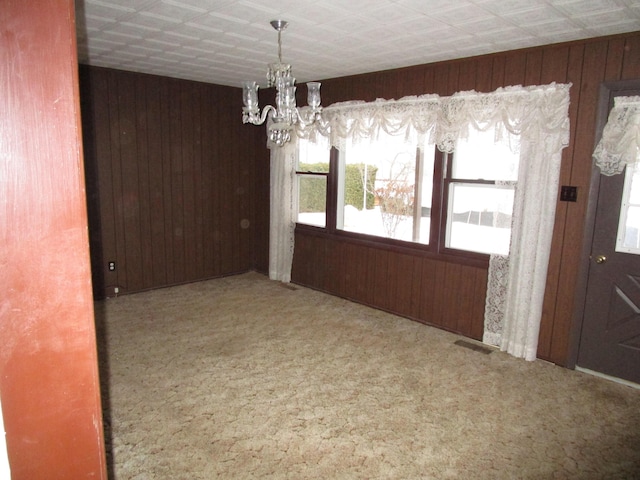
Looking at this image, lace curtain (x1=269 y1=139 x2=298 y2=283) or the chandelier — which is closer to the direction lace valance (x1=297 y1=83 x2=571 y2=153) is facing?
the chandelier

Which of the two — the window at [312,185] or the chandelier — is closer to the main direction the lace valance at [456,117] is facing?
the chandelier

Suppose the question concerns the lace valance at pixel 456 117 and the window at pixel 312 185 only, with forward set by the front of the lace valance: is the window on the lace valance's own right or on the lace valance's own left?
on the lace valance's own right

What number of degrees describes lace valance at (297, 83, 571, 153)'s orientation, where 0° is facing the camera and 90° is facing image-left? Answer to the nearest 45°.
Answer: approximately 45°

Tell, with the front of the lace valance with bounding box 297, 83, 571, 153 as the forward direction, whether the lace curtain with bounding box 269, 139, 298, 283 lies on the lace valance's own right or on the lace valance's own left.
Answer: on the lace valance's own right

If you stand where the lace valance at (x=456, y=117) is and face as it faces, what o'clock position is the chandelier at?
The chandelier is roughly at 12 o'clock from the lace valance.
